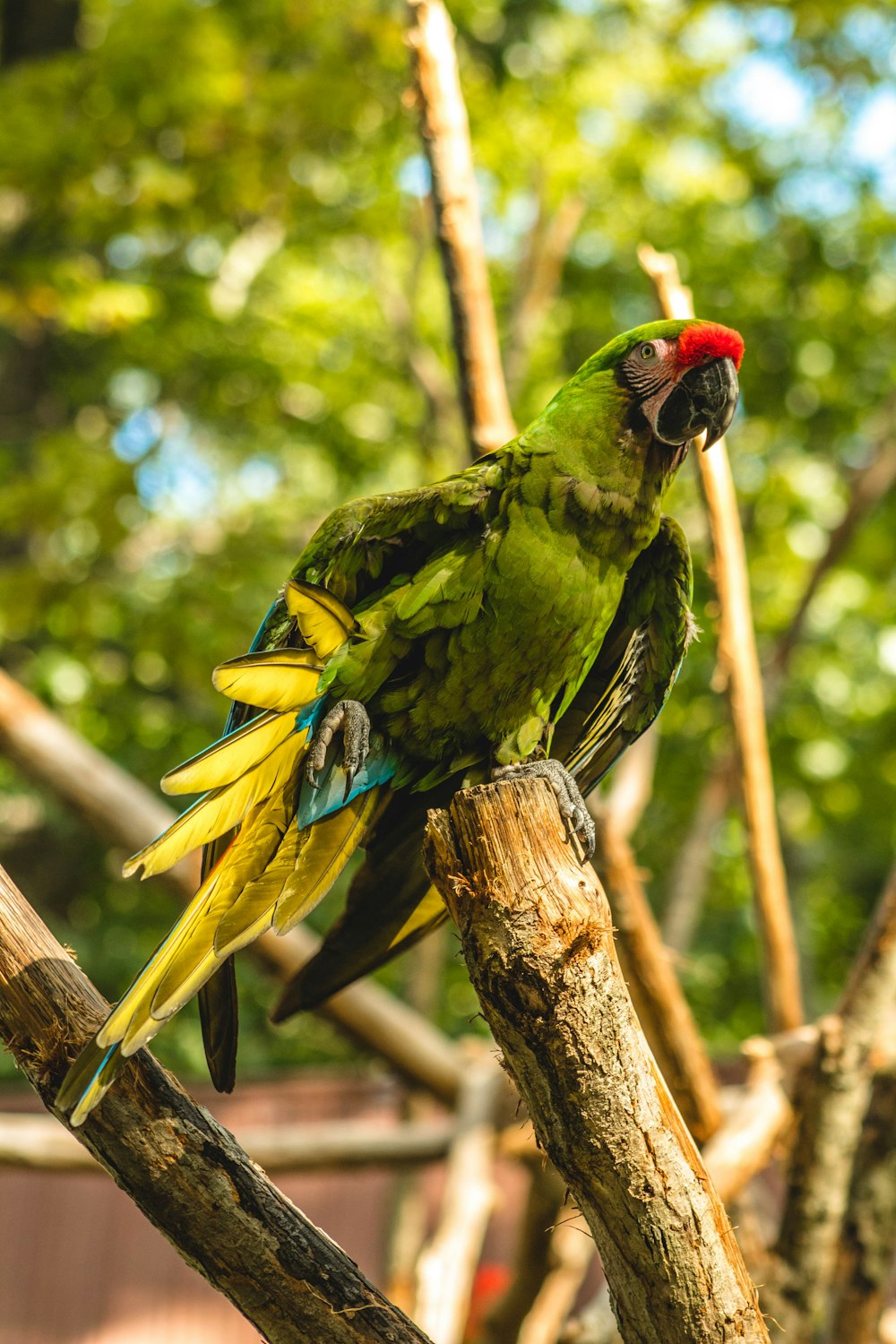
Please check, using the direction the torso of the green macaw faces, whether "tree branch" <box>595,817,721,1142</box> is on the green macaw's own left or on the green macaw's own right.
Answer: on the green macaw's own left

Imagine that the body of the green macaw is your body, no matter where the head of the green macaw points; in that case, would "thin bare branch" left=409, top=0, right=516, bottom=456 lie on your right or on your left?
on your left

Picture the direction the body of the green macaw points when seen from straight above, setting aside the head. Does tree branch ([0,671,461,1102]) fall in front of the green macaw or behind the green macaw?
behind

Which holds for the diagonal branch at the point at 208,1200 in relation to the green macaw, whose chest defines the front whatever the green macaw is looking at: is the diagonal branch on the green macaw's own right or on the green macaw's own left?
on the green macaw's own right

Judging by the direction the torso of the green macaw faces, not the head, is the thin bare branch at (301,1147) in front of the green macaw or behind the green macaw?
behind

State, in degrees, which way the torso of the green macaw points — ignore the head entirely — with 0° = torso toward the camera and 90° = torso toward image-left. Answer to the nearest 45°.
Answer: approximately 315°
